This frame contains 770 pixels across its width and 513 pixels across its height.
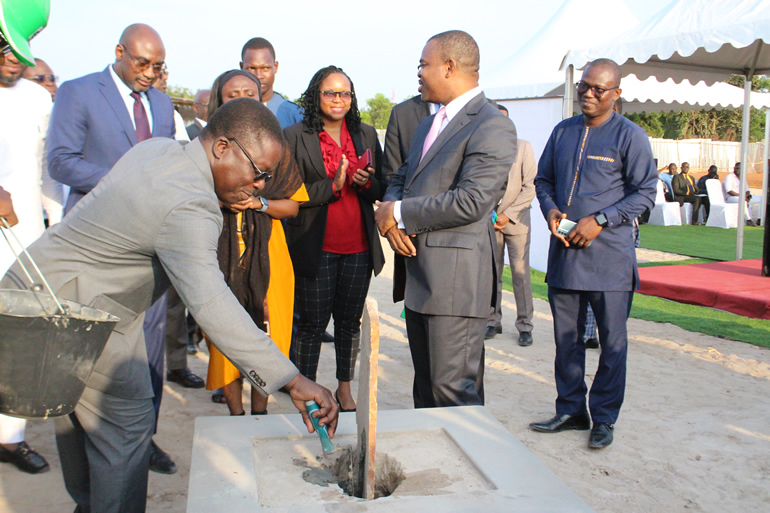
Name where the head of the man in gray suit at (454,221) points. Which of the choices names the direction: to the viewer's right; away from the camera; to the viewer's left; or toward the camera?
to the viewer's left

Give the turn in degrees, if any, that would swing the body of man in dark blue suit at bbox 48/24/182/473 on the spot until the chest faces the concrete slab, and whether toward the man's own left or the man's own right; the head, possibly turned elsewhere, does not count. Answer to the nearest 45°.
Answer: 0° — they already face it

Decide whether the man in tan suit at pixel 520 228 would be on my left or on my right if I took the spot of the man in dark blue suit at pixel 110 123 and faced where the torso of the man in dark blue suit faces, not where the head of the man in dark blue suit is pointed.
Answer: on my left

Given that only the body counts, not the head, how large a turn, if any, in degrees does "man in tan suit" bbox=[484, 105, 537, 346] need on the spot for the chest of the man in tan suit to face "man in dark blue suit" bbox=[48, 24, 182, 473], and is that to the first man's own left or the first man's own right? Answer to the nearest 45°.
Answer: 0° — they already face them

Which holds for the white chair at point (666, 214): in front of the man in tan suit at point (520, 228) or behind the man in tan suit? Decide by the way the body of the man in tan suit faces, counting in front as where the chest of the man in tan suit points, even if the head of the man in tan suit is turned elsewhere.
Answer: behind

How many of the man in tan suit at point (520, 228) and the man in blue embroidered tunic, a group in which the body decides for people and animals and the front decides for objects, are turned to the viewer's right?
0

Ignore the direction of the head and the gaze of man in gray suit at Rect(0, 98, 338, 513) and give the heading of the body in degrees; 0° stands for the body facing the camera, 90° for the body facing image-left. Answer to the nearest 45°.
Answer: approximately 270°

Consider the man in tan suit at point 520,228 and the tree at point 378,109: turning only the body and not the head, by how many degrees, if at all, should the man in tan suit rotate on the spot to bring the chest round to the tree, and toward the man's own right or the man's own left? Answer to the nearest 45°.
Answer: approximately 135° to the man's own right

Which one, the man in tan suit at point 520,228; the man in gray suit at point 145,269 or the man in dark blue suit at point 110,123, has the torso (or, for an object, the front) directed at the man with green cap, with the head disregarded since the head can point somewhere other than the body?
the man in tan suit at point 520,228

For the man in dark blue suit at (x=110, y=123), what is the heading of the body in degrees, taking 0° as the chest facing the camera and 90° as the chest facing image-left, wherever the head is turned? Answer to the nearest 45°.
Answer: approximately 315°

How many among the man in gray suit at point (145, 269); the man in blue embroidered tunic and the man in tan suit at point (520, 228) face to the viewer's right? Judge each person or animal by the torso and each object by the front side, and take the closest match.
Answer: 1

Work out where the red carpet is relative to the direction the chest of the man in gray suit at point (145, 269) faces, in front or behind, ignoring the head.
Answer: in front

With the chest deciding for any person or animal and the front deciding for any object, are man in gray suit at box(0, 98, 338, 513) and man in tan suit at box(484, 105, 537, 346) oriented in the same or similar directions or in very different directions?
very different directions

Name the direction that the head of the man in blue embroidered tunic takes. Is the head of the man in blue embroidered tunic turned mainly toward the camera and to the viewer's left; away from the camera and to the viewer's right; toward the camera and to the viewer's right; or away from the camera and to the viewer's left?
toward the camera and to the viewer's left

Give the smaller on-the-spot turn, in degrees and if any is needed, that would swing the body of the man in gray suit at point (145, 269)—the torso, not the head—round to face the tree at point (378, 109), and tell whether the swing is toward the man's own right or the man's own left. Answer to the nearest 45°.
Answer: approximately 90° to the man's own left
